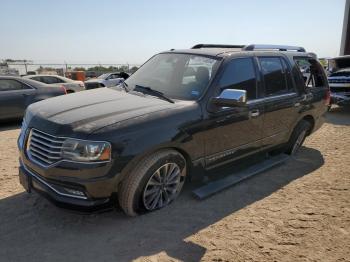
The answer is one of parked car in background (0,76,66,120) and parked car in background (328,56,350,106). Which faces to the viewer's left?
parked car in background (0,76,66,120)

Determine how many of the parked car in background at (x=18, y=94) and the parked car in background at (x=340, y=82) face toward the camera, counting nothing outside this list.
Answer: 1

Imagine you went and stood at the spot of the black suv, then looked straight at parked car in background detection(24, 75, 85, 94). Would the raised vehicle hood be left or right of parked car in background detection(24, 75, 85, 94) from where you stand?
right

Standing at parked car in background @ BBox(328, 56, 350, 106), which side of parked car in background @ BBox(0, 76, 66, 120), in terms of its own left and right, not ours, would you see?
back

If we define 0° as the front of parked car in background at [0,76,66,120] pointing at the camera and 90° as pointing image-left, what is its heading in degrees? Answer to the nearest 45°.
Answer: approximately 90°

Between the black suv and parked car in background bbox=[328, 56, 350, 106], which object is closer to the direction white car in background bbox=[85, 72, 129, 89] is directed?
the black suv
